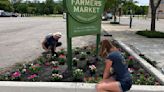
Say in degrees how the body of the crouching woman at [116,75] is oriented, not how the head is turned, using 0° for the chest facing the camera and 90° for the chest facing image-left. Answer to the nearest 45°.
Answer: approximately 90°

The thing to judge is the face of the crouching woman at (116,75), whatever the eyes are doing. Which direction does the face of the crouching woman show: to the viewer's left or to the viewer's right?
to the viewer's left
